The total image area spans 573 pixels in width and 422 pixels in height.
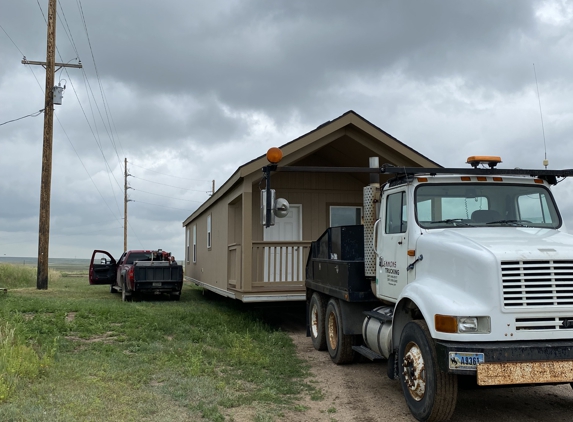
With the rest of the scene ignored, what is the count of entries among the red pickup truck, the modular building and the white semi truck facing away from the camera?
1

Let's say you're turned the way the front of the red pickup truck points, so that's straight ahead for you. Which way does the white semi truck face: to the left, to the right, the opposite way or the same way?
the opposite way

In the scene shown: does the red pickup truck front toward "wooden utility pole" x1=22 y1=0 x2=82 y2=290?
no

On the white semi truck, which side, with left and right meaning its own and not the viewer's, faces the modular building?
back

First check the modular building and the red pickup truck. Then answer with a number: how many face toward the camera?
1

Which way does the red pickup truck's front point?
away from the camera

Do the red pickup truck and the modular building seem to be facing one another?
no

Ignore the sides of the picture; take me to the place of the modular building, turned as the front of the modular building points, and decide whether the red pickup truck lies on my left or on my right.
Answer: on my right

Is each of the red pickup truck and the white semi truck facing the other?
no

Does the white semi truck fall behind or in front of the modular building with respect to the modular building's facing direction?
in front

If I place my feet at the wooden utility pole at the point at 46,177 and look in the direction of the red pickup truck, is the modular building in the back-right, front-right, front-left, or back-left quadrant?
front-right

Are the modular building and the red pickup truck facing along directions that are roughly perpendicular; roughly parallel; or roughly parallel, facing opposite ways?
roughly parallel, facing opposite ways

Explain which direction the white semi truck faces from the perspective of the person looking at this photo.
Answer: facing the viewer and to the right of the viewer

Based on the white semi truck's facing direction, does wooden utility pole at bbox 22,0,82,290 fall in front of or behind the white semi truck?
behind

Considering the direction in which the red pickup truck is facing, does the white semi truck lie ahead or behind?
behind

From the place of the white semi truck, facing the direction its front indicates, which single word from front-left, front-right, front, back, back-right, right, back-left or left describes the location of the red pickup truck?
back

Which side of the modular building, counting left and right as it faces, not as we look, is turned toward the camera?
front
